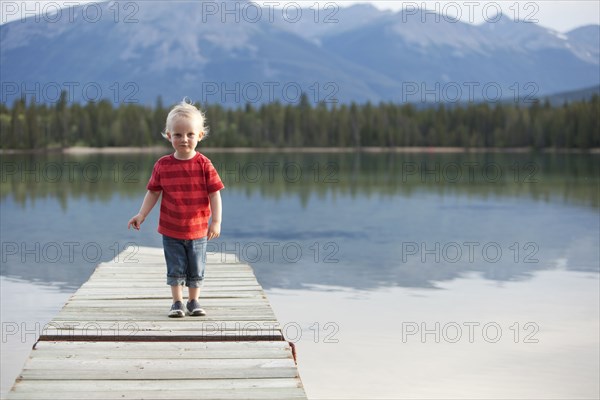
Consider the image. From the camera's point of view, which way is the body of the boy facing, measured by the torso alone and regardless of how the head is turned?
toward the camera

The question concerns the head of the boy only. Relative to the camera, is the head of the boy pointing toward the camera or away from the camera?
toward the camera
